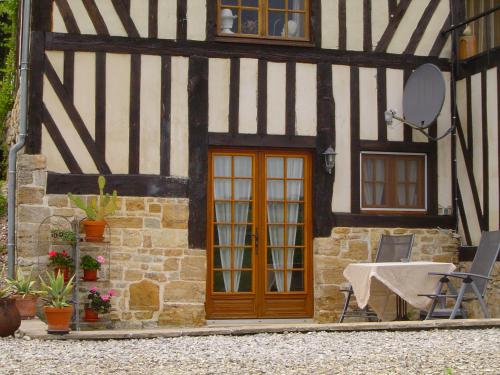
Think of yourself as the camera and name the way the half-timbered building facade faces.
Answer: facing the viewer

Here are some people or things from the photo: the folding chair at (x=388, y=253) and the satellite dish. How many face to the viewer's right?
0

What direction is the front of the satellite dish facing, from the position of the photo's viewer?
facing the viewer and to the left of the viewer

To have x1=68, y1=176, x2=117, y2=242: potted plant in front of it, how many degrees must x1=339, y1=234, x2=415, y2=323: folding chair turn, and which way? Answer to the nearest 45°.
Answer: approximately 45° to its right

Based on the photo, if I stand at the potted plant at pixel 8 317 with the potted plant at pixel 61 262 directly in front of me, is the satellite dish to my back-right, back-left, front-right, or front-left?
front-right

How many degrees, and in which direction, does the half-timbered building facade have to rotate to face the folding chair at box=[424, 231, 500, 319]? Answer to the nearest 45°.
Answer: approximately 45° to its left

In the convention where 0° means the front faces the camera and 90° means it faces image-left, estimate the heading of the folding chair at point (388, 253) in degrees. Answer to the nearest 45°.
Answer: approximately 45°

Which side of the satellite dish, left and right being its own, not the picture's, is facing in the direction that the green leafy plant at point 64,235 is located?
front
